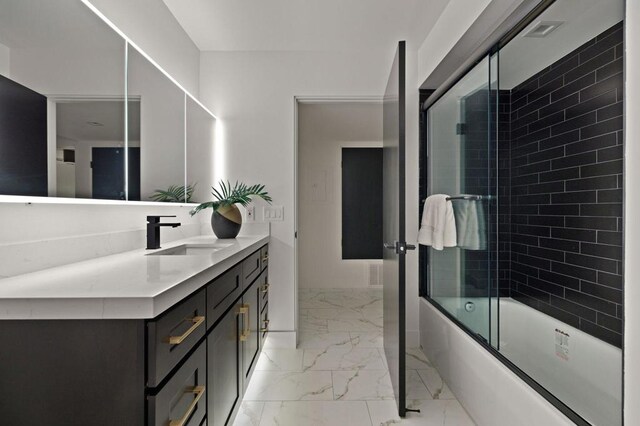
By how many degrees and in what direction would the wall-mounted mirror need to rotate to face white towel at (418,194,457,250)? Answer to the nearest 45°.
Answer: approximately 45° to its left

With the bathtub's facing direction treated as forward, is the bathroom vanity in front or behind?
in front

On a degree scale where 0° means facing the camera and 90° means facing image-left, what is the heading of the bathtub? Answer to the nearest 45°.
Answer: approximately 45°

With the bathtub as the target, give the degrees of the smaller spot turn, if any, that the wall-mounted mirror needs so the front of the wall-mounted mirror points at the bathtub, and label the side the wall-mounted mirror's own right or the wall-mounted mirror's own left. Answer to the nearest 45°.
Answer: approximately 45° to the wall-mounted mirror's own left

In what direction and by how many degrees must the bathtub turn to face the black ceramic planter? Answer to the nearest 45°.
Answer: approximately 45° to its right

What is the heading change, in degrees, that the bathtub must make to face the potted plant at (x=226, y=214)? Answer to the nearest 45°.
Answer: approximately 45° to its right
